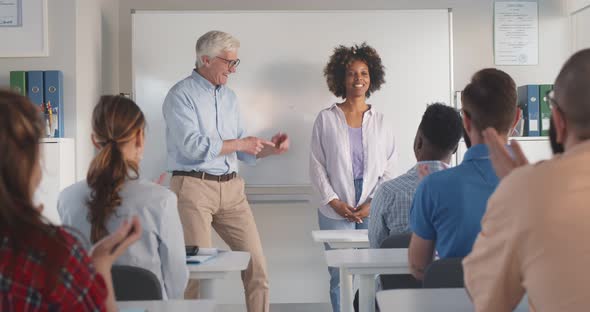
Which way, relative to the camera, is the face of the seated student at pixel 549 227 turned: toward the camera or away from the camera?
away from the camera

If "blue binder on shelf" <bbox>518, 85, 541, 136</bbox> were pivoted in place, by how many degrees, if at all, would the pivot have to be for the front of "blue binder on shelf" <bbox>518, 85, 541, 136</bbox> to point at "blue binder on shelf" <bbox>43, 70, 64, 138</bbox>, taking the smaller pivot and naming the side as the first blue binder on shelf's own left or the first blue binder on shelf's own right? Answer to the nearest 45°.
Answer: approximately 45° to the first blue binder on shelf's own right

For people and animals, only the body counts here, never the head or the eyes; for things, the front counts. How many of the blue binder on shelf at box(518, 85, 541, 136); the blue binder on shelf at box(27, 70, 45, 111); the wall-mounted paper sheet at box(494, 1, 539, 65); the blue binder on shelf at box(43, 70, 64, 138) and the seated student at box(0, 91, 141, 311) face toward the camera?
4

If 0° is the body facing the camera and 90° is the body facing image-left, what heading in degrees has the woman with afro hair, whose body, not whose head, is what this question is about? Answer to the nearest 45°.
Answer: approximately 0°

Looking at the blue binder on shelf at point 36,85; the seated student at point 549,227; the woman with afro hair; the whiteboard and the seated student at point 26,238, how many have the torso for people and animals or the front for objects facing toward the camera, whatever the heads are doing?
3

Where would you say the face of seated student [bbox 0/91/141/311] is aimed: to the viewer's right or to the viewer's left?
to the viewer's right

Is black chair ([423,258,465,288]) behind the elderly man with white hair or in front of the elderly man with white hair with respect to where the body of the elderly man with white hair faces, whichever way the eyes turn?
in front

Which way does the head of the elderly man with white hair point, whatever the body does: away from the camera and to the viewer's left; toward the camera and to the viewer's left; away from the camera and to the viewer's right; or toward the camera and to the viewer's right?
toward the camera and to the viewer's right

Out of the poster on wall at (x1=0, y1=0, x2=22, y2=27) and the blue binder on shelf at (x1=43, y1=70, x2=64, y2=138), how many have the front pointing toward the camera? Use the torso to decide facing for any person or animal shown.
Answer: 2

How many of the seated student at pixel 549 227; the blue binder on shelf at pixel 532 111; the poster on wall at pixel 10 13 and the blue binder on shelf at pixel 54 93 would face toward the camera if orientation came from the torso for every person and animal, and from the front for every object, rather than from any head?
3

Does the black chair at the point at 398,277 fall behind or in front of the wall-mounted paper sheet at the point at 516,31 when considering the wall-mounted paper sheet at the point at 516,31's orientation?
in front
